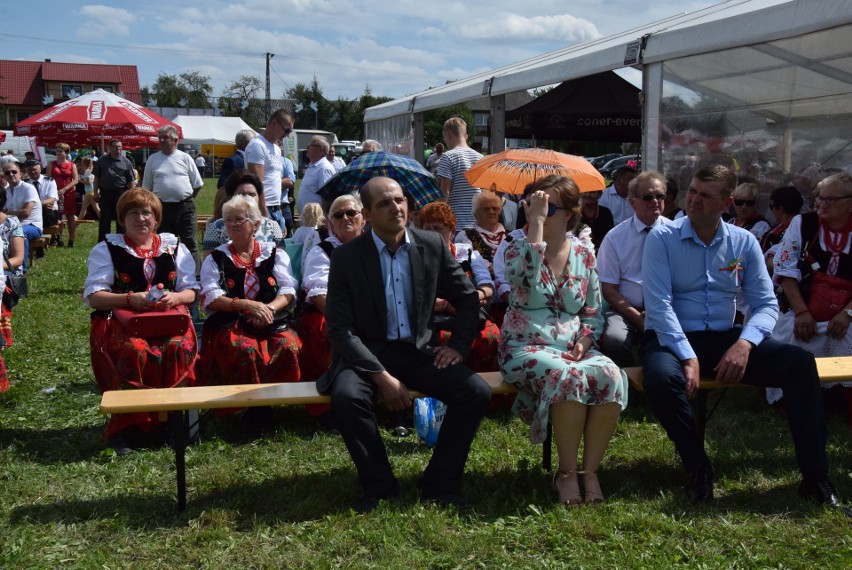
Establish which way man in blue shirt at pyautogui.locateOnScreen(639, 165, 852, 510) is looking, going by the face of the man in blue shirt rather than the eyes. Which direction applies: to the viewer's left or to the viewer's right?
to the viewer's left

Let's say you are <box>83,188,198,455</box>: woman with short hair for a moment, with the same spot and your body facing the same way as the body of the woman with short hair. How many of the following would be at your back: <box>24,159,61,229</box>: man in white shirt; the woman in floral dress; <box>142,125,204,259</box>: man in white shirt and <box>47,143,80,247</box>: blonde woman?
3

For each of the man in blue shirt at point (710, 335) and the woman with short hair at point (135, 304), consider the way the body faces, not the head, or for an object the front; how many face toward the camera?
2

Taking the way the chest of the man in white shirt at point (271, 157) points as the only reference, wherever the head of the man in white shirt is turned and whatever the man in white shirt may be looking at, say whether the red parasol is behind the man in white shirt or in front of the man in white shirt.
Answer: behind

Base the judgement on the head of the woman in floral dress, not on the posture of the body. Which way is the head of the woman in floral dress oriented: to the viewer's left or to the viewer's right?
to the viewer's left

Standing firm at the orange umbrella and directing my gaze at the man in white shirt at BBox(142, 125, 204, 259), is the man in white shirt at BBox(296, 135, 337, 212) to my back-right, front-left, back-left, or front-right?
front-right

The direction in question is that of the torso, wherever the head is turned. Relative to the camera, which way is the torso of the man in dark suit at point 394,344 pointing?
toward the camera

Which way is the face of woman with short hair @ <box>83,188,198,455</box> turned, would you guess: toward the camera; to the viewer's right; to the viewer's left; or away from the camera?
toward the camera

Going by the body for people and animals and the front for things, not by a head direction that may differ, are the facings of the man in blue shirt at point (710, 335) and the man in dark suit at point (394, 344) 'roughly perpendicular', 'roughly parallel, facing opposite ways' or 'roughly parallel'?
roughly parallel

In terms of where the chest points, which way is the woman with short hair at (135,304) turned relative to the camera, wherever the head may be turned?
toward the camera

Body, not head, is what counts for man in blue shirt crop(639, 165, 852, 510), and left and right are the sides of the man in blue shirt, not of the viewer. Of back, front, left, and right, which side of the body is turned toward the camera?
front

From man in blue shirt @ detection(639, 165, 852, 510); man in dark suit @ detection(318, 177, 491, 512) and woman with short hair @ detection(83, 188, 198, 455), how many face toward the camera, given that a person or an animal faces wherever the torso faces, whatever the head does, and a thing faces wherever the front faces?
3

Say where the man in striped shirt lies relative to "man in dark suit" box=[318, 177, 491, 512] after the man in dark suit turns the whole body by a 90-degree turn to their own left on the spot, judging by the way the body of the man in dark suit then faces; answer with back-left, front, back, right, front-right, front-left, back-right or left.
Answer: left

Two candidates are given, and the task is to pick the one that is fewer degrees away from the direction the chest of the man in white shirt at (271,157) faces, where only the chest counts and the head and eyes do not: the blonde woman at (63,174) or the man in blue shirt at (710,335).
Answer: the man in blue shirt
